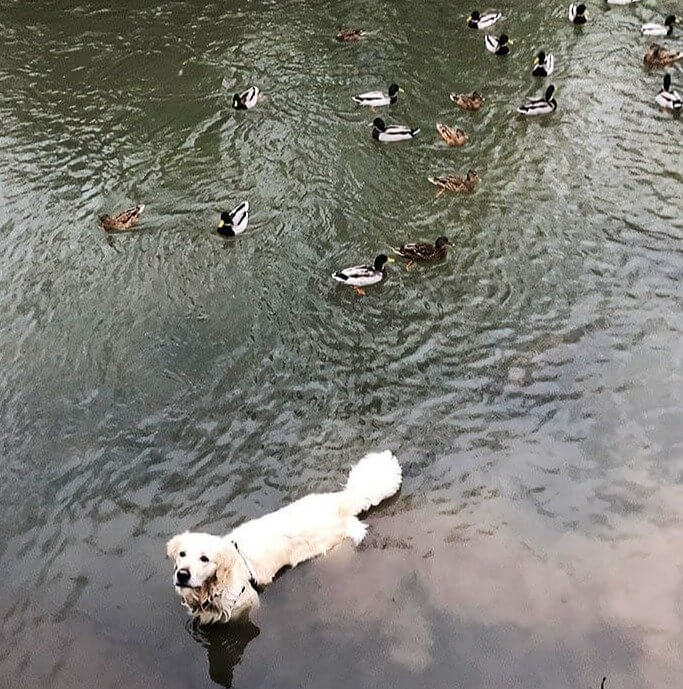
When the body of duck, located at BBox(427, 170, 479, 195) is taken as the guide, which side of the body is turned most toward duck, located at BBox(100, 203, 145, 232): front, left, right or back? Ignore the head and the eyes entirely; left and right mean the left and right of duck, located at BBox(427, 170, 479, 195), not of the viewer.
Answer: back

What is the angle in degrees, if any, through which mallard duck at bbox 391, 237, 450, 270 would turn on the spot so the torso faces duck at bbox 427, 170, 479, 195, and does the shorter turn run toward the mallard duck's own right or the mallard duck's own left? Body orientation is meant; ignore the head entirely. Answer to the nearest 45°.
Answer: approximately 90° to the mallard duck's own left

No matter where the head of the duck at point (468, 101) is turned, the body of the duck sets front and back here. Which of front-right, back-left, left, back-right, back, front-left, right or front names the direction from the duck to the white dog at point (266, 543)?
right

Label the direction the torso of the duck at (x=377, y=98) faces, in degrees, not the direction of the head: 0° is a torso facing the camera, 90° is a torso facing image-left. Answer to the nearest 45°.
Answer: approximately 270°

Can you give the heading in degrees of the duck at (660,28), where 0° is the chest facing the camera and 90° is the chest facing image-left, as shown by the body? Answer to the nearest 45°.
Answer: approximately 270°

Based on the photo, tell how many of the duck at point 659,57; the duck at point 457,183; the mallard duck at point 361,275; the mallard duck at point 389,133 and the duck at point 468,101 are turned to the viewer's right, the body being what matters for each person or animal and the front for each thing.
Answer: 3

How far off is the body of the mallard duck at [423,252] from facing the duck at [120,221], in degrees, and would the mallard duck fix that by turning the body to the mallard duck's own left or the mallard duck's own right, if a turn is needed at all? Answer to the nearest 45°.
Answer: approximately 180°

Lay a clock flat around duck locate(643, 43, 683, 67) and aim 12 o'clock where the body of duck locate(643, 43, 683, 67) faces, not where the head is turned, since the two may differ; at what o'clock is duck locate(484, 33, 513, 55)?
duck locate(484, 33, 513, 55) is roughly at 12 o'clock from duck locate(643, 43, 683, 67).

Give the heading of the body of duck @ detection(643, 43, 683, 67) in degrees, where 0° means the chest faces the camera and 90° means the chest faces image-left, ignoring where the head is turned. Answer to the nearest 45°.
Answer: approximately 90°

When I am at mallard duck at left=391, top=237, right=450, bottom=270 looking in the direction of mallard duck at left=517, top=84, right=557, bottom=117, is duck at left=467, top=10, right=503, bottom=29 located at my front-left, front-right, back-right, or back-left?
front-left
